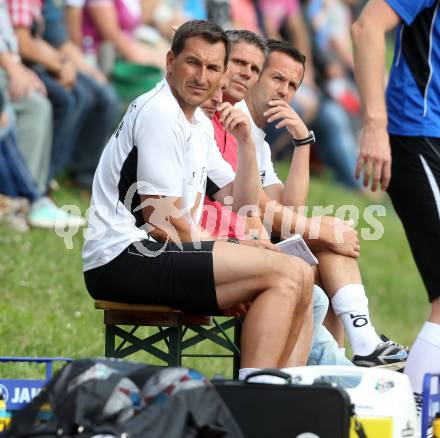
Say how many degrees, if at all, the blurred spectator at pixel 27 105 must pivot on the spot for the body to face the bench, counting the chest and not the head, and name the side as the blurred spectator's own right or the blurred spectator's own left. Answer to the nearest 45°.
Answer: approximately 45° to the blurred spectator's own right

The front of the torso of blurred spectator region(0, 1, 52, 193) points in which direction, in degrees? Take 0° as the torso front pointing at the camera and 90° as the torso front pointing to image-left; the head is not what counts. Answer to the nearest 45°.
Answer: approximately 315°

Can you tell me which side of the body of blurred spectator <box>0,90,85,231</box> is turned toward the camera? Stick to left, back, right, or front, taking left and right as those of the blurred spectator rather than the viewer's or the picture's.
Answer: right

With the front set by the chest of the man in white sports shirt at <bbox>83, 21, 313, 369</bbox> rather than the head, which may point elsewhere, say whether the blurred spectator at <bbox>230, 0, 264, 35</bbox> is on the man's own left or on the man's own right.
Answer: on the man's own left
